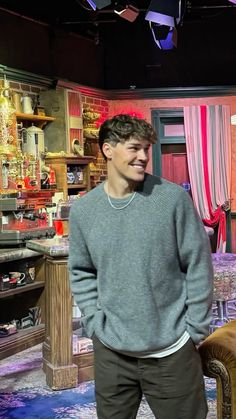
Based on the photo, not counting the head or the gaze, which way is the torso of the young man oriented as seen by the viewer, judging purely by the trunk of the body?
toward the camera

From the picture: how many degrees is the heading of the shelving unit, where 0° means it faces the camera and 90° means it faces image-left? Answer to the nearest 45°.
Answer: approximately 315°

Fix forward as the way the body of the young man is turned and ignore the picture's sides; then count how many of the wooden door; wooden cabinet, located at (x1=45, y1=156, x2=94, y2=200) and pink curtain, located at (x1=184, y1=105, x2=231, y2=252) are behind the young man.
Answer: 3

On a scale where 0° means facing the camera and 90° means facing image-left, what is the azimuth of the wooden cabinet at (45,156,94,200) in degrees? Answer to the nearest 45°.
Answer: approximately 315°

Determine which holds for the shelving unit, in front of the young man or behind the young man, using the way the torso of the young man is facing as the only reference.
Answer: behind

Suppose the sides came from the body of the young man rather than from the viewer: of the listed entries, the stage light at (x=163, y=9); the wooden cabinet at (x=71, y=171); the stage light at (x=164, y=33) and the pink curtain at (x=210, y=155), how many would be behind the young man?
4

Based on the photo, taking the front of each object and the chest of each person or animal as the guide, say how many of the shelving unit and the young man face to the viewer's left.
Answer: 0

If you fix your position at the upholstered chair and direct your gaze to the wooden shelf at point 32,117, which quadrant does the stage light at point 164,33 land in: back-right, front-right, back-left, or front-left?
front-right
